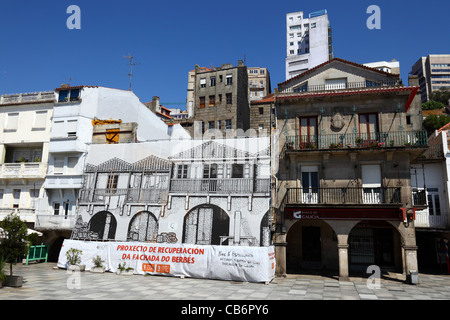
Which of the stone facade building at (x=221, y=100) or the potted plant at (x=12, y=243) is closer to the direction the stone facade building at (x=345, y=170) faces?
the potted plant

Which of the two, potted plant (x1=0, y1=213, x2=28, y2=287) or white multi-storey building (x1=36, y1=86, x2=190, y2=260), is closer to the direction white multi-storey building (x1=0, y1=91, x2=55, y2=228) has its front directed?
the potted plant

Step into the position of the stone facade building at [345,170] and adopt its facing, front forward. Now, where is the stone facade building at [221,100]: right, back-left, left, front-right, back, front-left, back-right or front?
back-right

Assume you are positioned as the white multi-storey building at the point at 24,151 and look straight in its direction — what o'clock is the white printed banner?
The white printed banner is roughly at 11 o'clock from the white multi-storey building.

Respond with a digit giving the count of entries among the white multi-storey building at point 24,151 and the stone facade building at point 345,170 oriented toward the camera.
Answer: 2

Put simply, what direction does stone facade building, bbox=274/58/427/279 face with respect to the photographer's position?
facing the viewer

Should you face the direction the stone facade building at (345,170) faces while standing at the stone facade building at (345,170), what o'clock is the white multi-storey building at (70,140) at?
The white multi-storey building is roughly at 3 o'clock from the stone facade building.

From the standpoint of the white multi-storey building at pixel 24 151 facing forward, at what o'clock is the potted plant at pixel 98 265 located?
The potted plant is roughly at 11 o'clock from the white multi-storey building.

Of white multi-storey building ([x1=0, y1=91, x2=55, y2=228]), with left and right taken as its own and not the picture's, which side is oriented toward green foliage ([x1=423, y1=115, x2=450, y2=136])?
left

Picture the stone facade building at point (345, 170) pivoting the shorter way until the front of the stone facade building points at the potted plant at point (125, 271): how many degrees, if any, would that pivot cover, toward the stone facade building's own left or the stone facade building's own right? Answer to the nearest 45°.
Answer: approximately 90° to the stone facade building's own right

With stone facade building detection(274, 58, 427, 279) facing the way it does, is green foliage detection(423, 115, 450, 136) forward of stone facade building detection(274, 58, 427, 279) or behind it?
behind

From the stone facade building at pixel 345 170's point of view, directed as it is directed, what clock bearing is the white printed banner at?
The white printed banner is roughly at 2 o'clock from the stone facade building.
